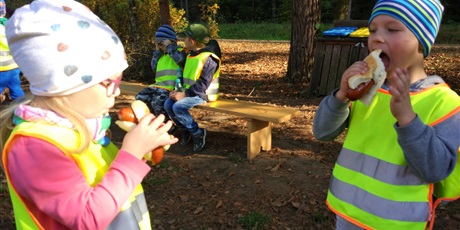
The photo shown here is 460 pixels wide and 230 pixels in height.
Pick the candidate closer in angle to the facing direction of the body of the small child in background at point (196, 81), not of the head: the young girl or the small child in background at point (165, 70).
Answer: the young girl

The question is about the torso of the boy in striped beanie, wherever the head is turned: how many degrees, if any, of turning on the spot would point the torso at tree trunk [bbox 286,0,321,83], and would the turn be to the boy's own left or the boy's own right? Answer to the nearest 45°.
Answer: approximately 135° to the boy's own right

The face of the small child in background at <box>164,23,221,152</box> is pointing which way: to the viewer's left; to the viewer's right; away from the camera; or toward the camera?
to the viewer's left

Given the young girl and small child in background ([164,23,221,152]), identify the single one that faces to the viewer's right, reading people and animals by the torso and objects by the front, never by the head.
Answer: the young girl

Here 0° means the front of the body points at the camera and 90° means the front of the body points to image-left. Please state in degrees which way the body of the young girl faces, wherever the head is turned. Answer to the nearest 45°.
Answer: approximately 270°

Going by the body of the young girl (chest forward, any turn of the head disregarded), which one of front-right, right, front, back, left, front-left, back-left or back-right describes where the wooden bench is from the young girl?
front-left

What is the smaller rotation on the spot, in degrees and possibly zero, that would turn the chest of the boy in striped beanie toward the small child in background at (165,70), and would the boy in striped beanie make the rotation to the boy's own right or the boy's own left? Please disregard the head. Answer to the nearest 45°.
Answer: approximately 90° to the boy's own right

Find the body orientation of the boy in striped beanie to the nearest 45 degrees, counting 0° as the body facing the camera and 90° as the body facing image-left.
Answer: approximately 45°

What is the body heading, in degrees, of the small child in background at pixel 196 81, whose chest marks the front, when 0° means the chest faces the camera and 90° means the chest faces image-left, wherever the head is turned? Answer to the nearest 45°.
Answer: approximately 45°

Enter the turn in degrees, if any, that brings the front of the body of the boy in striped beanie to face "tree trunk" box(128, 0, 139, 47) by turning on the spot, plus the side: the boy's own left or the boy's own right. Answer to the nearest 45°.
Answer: approximately 90° to the boy's own right

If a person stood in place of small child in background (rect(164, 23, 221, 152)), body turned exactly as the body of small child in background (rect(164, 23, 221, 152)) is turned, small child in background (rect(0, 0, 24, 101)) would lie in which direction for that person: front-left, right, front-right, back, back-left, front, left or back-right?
front-right

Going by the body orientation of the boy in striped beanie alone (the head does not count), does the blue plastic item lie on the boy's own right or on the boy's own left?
on the boy's own right

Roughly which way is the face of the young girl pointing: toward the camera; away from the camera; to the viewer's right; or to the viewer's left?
to the viewer's right

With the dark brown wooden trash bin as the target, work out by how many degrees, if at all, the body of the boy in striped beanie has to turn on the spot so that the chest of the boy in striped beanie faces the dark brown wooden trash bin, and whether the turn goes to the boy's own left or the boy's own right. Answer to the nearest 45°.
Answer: approximately 135° to the boy's own right
